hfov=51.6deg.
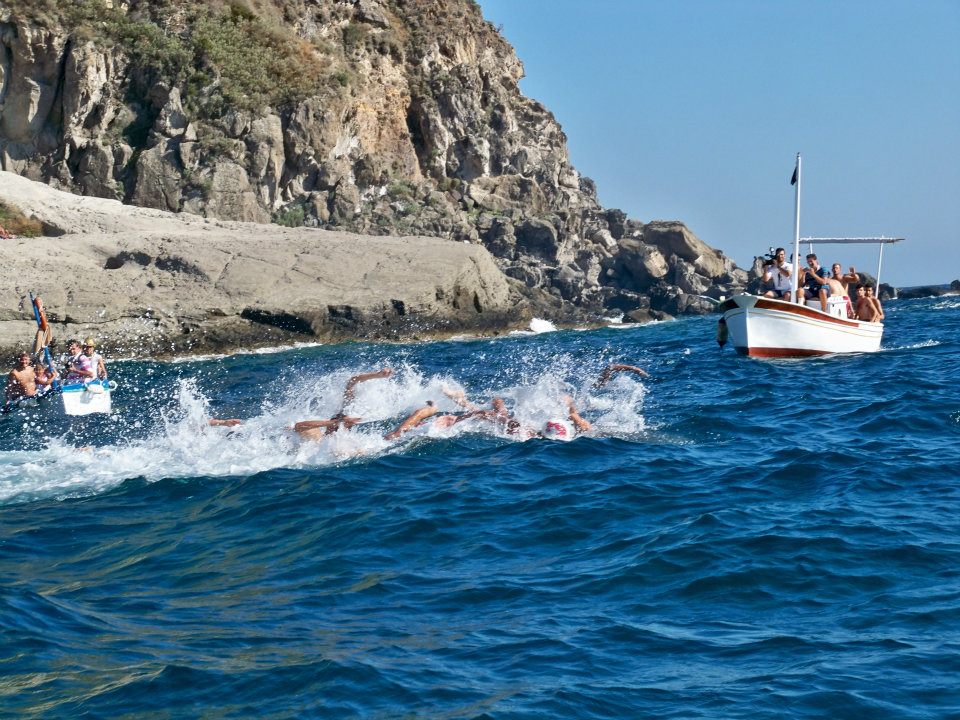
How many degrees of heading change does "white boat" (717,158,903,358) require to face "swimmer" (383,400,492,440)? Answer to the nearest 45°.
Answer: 0° — it already faces them

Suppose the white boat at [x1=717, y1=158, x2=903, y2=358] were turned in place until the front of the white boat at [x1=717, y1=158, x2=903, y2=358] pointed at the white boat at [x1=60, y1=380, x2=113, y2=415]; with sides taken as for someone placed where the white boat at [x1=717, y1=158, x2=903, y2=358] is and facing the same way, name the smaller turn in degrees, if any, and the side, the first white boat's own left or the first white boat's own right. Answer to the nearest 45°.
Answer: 0° — it already faces it

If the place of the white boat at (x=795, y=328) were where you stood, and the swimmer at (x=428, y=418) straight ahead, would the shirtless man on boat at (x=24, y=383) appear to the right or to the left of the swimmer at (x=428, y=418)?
right

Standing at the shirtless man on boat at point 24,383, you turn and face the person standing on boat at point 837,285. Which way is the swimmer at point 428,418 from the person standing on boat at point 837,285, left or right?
right

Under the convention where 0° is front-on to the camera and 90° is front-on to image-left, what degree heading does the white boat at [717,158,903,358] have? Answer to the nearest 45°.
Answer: approximately 45°

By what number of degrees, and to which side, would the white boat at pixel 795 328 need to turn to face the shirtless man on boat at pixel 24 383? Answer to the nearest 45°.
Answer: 0° — it already faces them
